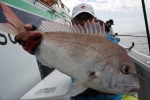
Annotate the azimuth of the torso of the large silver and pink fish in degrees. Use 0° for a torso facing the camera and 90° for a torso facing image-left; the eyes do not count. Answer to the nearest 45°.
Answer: approximately 270°

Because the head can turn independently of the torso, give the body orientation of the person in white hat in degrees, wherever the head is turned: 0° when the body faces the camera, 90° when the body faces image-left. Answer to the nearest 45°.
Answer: approximately 0°
